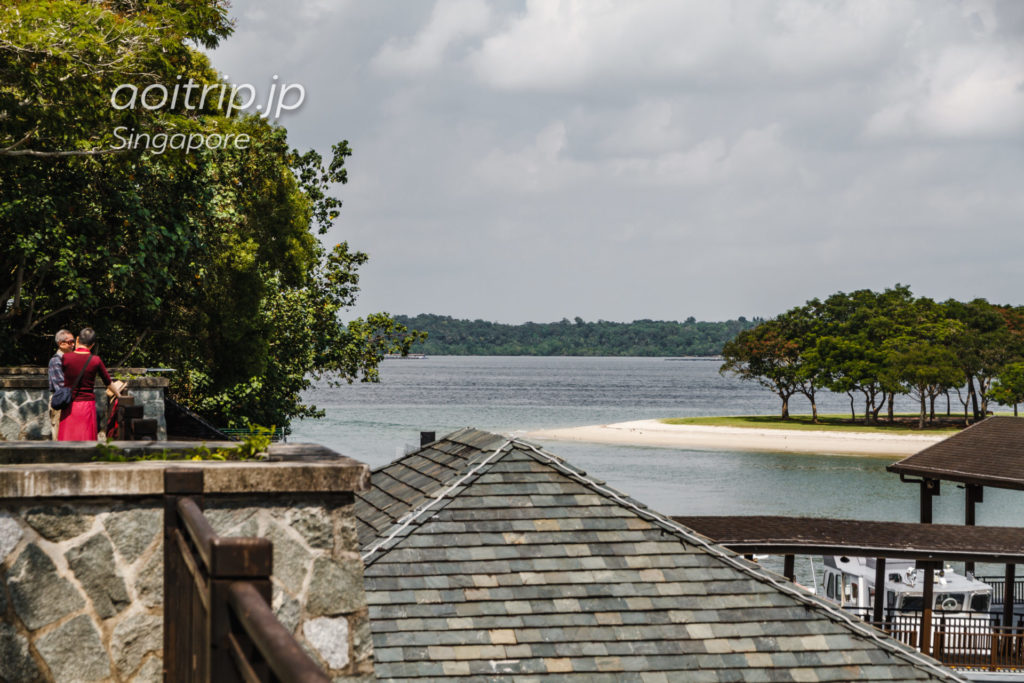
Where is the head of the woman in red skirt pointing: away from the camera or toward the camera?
away from the camera

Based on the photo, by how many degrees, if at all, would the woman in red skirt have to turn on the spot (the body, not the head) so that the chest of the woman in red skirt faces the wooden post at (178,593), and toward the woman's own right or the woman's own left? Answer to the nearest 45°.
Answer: approximately 180°

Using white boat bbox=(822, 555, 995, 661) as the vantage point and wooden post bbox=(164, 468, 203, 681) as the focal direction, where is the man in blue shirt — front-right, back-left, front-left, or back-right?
front-right

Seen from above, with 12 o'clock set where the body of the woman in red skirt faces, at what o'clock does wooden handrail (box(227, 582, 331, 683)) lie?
The wooden handrail is roughly at 6 o'clock from the woman in red skirt.

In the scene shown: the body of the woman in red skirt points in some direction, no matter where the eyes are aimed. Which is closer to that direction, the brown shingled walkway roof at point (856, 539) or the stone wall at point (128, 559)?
the brown shingled walkway roof

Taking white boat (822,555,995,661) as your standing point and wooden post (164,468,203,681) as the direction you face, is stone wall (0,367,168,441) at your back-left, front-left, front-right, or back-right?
front-right

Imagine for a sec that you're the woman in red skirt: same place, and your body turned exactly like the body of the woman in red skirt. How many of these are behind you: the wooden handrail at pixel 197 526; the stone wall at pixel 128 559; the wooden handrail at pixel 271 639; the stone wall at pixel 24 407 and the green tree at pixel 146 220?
3

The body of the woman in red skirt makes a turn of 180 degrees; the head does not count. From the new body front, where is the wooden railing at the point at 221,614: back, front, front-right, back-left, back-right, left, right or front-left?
front

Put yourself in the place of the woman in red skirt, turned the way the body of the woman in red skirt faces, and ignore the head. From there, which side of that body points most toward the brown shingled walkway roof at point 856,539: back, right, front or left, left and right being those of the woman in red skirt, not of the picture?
right

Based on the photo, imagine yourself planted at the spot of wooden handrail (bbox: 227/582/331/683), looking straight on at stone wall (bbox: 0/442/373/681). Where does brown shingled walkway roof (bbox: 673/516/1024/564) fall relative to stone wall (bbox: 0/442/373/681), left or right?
right

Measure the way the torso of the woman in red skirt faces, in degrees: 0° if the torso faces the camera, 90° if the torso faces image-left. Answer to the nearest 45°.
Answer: approximately 180°

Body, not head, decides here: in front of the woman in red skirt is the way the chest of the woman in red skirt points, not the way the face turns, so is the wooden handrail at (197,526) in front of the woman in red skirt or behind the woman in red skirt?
behind

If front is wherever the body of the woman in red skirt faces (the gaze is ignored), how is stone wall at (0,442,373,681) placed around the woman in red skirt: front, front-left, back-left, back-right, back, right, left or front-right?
back

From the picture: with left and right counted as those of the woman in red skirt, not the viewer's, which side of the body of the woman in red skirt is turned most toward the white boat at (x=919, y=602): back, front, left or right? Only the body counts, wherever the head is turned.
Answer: right

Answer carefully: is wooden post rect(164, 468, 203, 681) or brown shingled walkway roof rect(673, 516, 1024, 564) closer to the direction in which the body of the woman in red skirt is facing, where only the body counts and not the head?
the brown shingled walkway roof

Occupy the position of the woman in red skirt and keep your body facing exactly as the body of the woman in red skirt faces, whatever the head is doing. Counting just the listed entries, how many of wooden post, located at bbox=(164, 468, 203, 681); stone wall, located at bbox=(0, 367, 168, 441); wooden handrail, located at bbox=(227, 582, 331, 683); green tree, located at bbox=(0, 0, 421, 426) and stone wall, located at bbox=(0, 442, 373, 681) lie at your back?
3
